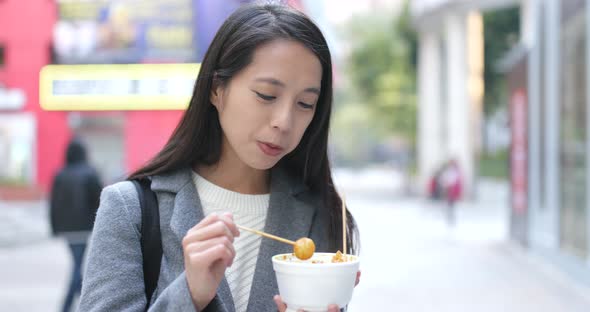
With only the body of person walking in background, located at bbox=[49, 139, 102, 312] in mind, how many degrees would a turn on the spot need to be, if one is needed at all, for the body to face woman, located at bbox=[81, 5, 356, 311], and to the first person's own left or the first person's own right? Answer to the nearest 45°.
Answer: approximately 180°

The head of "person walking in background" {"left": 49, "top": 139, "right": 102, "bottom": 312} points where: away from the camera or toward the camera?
away from the camera

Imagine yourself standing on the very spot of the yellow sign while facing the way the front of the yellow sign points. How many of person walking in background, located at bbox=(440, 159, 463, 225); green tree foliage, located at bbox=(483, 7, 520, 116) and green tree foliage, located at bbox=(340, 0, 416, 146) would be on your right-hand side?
0

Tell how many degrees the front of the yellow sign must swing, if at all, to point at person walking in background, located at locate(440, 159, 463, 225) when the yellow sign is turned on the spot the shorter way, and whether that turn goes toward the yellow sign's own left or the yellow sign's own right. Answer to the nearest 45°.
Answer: approximately 90° to the yellow sign's own left

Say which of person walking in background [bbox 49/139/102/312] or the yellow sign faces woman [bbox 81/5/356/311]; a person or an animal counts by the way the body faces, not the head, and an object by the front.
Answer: the yellow sign

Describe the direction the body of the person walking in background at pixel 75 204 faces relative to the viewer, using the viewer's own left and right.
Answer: facing away from the viewer

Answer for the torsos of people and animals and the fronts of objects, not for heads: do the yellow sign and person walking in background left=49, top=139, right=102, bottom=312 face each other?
yes

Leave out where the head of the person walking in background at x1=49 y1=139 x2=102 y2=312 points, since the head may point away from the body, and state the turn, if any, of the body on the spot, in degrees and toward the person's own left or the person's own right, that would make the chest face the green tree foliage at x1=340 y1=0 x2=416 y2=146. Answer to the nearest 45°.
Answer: approximately 45° to the person's own right

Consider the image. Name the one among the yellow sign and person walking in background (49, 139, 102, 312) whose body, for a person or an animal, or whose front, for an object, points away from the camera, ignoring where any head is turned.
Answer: the person walking in background

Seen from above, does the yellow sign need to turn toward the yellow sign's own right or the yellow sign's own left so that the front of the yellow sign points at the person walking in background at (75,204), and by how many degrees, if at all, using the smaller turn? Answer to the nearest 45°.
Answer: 0° — it already faces them

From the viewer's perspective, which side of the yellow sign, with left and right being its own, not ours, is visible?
front

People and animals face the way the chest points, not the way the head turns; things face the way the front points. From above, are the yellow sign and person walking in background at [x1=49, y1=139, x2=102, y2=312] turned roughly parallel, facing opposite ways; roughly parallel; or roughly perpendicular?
roughly parallel, facing opposite ways

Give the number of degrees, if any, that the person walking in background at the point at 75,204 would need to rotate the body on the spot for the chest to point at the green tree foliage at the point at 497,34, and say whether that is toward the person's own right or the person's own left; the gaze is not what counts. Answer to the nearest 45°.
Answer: approximately 45° to the person's own right

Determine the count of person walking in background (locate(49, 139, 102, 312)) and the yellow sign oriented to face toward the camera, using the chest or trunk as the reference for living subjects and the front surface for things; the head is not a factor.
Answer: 1

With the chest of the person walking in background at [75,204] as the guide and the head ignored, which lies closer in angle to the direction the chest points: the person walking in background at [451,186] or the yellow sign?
the yellow sign

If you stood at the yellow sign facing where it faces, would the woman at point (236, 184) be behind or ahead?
ahead
